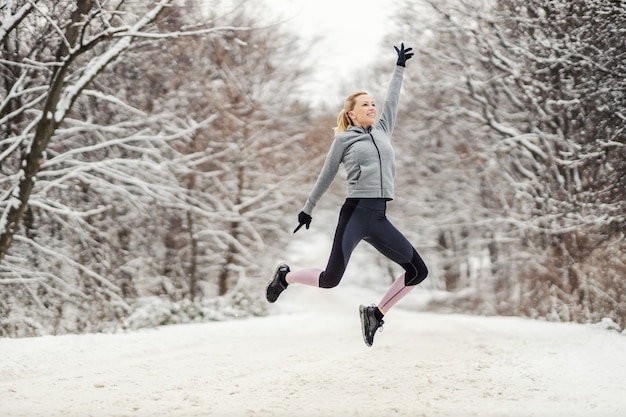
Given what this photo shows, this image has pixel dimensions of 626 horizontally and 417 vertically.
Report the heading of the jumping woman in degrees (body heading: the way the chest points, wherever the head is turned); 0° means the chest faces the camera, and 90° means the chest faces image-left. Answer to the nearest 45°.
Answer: approximately 315°

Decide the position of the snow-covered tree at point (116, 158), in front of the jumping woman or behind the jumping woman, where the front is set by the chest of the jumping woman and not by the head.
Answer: behind

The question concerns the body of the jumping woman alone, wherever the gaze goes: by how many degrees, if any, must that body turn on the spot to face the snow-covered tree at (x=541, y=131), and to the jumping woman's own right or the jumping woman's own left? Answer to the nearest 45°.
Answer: approximately 90° to the jumping woman's own left
